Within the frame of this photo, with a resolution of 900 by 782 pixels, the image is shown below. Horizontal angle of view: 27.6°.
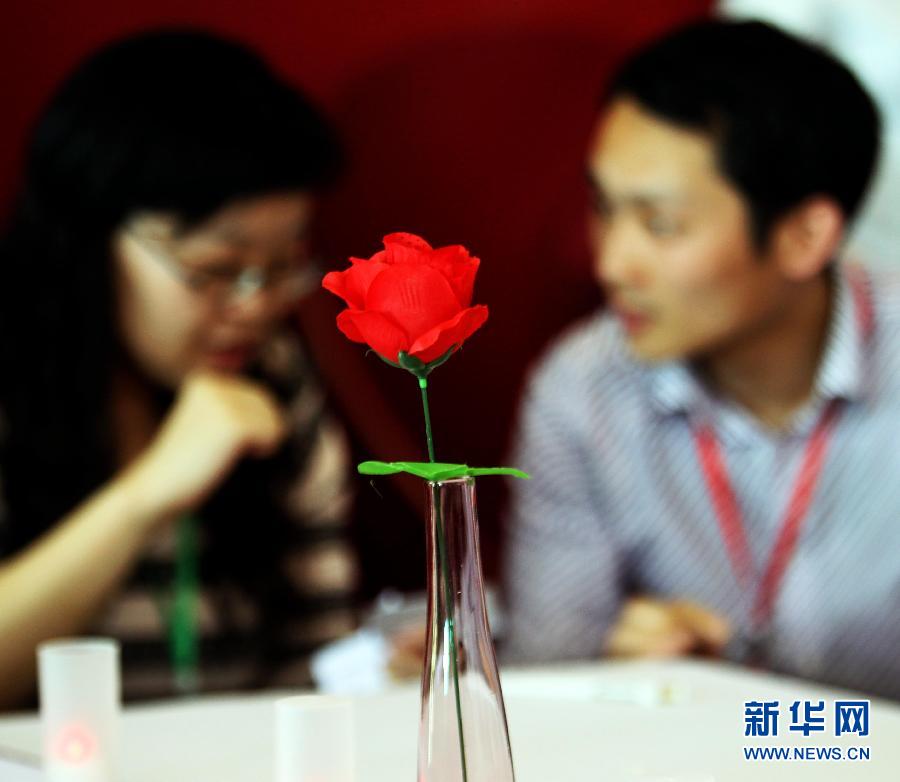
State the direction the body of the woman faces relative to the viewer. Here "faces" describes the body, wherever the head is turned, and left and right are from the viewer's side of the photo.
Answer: facing the viewer and to the right of the viewer

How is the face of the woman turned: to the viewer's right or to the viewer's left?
to the viewer's right

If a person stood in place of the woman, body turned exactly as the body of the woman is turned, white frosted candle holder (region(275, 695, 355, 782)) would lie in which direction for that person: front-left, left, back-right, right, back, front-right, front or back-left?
front-right

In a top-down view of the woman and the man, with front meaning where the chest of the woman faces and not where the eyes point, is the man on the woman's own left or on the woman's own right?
on the woman's own left

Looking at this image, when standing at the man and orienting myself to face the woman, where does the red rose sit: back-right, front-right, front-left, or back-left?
front-left

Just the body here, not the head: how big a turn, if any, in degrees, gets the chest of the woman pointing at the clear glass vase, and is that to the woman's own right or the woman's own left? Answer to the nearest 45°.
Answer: approximately 45° to the woman's own right

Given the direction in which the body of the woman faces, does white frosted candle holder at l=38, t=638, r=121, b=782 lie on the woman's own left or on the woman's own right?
on the woman's own right
